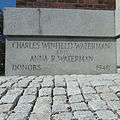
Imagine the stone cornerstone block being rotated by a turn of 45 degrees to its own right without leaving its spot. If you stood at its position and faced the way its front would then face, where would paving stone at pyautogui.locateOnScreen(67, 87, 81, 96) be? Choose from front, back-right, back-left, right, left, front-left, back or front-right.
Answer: front-left

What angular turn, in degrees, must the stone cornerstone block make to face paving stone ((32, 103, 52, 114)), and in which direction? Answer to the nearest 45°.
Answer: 0° — it already faces it

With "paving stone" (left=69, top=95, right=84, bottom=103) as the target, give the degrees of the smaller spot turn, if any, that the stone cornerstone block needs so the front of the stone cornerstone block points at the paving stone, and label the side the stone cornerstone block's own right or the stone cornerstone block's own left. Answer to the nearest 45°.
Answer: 0° — it already faces it

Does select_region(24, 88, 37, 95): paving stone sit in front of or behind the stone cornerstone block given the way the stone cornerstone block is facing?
in front

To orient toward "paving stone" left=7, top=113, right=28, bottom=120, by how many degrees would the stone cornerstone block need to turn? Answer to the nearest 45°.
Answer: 0° — it already faces it

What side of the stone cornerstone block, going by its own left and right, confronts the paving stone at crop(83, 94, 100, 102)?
front

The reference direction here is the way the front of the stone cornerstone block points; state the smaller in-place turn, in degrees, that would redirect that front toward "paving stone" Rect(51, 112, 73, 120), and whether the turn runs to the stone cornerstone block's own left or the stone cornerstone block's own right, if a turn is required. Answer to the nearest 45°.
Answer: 0° — it already faces it

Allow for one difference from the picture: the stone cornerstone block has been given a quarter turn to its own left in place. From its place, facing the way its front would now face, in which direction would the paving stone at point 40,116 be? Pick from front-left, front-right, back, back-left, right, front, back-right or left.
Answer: right

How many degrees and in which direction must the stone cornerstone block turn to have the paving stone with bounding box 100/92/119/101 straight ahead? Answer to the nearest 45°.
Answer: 0° — it already faces it

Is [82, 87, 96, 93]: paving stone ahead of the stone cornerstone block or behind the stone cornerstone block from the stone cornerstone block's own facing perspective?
ahead

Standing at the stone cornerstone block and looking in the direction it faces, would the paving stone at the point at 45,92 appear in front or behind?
in front

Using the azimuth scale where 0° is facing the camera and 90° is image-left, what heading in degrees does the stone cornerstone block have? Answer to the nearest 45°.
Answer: approximately 0°
